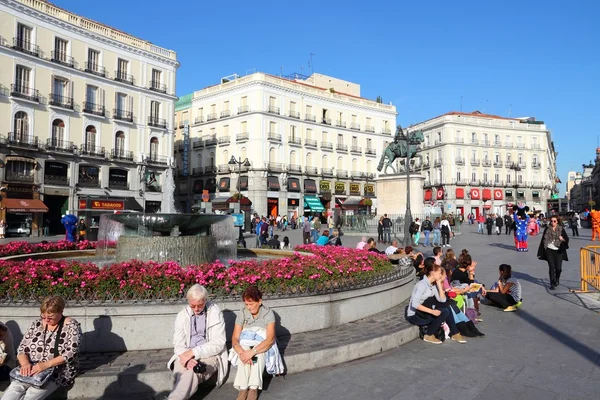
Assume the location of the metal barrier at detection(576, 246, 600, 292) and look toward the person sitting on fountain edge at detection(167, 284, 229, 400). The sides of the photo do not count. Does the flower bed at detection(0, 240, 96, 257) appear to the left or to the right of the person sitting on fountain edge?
right

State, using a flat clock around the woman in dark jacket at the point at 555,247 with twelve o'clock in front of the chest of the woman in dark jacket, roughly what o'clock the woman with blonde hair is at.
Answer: The woman with blonde hair is roughly at 1 o'clock from the woman in dark jacket.

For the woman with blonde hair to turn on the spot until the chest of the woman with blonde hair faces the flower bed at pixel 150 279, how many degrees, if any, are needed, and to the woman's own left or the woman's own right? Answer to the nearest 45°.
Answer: approximately 180°

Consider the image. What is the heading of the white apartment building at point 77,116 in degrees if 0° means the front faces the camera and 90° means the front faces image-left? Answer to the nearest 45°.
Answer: approximately 315°

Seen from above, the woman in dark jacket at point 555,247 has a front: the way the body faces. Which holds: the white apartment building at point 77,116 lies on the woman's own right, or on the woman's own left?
on the woman's own right

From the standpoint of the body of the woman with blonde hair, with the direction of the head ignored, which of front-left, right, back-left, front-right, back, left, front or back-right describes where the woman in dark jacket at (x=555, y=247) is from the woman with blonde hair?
back-left

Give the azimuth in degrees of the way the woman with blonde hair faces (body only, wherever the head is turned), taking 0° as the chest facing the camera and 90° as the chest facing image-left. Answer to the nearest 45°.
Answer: approximately 45°

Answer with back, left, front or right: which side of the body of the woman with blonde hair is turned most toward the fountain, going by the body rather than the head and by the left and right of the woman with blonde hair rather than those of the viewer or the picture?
back

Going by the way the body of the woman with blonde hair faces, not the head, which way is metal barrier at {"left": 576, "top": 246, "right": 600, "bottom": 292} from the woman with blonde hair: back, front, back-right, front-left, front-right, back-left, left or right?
back-left

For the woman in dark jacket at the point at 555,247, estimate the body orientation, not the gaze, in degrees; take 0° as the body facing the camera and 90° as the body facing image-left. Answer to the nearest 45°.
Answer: approximately 0°
